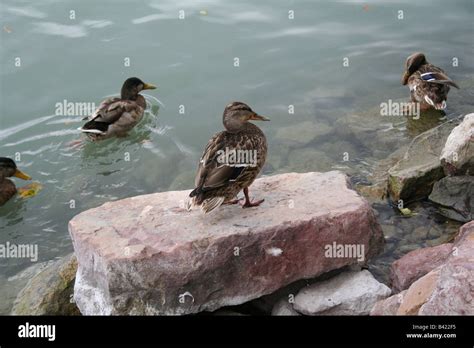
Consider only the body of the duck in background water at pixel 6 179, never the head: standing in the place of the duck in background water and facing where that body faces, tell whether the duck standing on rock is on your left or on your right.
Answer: on your right

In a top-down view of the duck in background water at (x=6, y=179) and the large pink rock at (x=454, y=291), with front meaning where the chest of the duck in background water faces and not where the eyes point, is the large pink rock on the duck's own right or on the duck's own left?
on the duck's own right

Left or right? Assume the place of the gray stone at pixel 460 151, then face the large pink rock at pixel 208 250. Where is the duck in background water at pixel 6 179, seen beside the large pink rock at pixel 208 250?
right

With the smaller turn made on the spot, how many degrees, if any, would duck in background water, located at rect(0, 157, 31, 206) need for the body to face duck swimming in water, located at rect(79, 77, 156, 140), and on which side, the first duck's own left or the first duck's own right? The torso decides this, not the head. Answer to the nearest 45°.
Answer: approximately 45° to the first duck's own left

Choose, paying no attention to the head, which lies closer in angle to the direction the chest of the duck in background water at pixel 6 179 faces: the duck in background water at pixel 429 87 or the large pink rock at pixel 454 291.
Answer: the duck in background water

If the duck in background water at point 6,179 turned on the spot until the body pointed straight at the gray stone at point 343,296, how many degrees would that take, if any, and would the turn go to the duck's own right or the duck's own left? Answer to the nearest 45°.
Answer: approximately 45° to the duck's own right

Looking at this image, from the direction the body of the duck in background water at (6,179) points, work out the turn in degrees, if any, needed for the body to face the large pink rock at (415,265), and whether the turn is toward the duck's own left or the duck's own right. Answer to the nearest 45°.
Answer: approximately 45° to the duck's own right

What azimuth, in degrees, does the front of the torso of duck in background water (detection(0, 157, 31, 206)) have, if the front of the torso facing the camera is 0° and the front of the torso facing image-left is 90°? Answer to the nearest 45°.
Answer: approximately 270°

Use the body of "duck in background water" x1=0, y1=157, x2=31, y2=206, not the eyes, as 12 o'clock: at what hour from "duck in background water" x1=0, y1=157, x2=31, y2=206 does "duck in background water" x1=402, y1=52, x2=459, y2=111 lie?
"duck in background water" x1=402, y1=52, x2=459, y2=111 is roughly at 12 o'clock from "duck in background water" x1=0, y1=157, x2=31, y2=206.

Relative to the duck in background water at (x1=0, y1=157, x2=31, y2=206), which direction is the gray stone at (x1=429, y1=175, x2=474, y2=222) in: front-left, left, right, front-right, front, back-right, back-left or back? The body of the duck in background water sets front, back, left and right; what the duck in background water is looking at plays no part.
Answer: front-right

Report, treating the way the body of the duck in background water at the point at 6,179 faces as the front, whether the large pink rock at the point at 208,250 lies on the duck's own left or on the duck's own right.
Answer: on the duck's own right
